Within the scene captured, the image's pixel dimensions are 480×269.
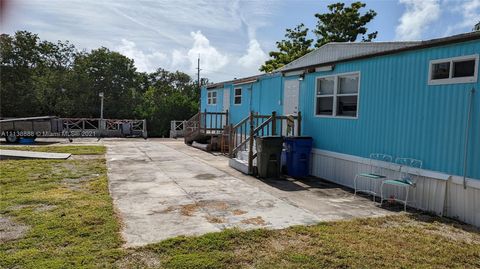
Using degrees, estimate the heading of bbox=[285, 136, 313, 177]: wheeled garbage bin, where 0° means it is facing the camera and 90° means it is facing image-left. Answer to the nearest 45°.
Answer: approximately 0°

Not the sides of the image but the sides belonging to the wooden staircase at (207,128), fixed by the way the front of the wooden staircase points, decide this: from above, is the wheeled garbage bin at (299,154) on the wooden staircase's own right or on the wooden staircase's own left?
on the wooden staircase's own left

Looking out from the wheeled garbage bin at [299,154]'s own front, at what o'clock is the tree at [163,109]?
The tree is roughly at 5 o'clock from the wheeled garbage bin.

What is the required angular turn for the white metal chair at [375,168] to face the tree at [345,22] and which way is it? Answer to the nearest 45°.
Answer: approximately 135° to its right

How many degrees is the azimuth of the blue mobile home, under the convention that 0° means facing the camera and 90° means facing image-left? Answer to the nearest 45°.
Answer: approximately 45°

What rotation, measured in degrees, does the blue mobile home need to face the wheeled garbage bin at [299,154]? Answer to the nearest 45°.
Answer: approximately 90° to its right

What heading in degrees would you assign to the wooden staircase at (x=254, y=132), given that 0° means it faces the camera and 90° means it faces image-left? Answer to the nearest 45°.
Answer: approximately 45°

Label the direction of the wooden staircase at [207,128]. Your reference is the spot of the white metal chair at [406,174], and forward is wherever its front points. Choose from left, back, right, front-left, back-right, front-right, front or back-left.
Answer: right

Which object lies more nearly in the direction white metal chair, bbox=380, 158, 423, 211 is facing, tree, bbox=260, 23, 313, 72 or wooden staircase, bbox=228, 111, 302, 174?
the wooden staircase

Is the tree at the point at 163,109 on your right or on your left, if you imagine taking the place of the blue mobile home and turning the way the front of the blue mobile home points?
on your right

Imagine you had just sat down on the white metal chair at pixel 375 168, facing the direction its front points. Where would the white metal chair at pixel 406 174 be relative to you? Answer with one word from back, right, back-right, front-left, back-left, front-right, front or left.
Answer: left
